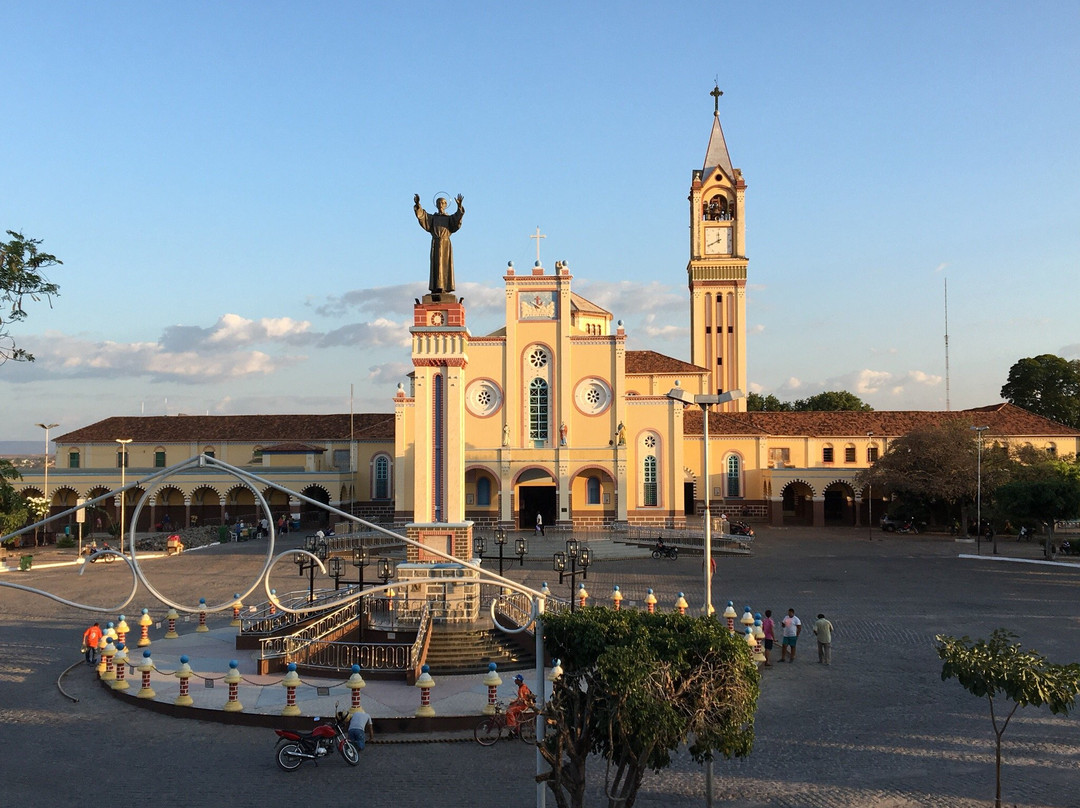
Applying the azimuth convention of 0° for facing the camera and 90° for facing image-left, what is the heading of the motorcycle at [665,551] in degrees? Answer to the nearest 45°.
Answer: approximately 270°

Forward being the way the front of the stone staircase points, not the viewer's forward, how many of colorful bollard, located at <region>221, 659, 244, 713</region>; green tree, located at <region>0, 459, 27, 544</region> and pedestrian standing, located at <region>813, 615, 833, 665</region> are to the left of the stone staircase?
1

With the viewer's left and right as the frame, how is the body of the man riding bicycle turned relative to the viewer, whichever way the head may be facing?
facing to the left of the viewer
